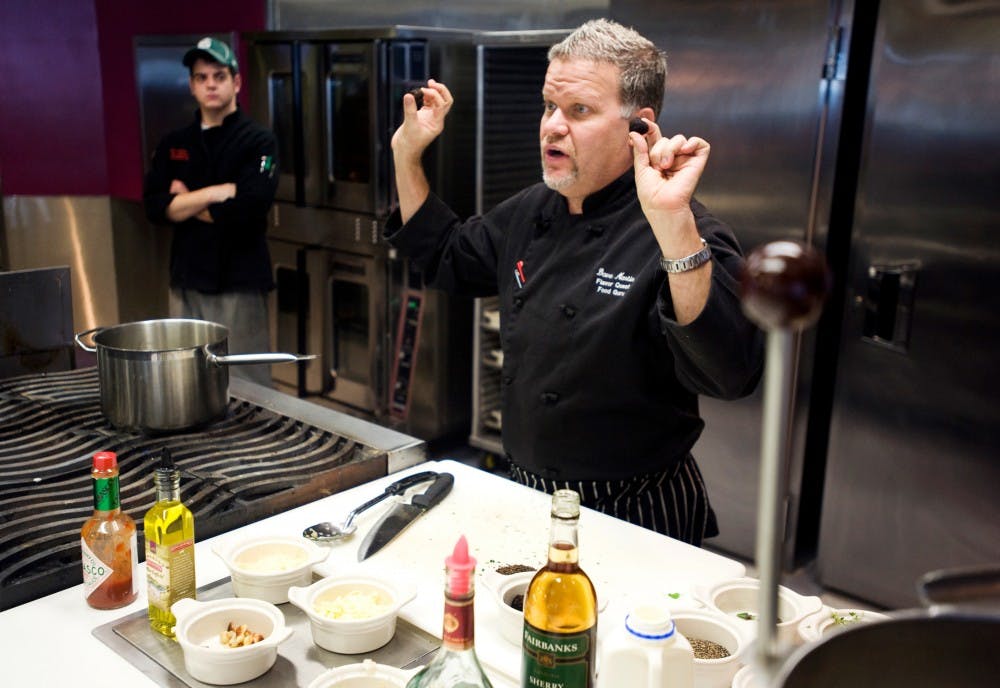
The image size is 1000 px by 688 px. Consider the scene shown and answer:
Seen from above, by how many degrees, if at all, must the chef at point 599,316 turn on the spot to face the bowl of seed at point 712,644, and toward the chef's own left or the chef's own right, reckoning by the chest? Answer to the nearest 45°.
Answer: approximately 45° to the chef's own left

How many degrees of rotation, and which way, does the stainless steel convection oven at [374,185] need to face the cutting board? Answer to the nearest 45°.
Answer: approximately 45° to its left

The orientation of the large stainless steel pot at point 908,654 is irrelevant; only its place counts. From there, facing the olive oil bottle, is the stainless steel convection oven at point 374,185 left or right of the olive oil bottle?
right

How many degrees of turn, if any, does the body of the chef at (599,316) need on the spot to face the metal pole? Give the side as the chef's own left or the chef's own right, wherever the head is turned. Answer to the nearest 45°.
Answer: approximately 45° to the chef's own left

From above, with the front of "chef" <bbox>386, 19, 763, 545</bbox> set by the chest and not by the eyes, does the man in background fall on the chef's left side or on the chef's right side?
on the chef's right side

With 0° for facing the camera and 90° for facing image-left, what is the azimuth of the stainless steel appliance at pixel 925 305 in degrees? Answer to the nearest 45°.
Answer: approximately 45°

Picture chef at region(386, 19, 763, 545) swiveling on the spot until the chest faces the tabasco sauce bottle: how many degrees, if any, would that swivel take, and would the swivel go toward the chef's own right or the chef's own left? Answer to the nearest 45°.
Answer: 0° — they already face it
